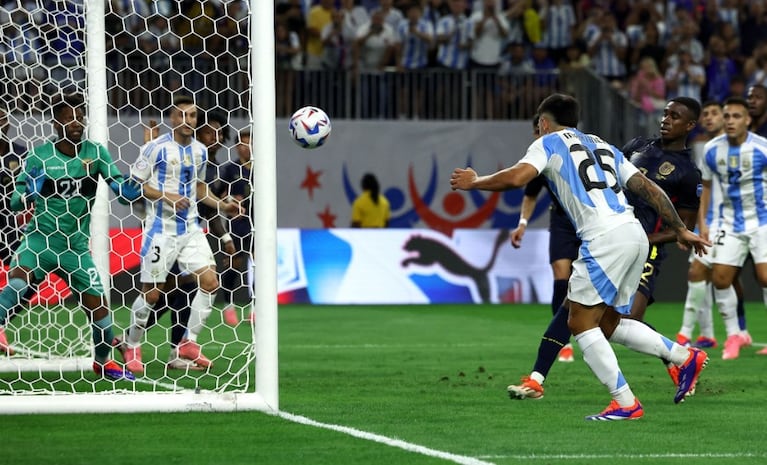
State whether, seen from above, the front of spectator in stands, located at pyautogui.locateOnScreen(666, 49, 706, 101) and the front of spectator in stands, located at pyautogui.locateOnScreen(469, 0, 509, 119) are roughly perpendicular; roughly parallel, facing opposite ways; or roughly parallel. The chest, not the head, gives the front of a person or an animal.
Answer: roughly parallel

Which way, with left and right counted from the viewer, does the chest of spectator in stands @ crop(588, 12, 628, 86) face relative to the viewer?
facing the viewer

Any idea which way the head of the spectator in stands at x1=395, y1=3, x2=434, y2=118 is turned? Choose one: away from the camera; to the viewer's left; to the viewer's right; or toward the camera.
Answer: toward the camera

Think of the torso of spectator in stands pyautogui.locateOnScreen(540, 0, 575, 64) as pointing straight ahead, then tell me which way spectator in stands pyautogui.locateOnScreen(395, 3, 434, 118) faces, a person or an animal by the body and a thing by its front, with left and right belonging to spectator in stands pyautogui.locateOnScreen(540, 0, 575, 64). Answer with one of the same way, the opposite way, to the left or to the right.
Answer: the same way

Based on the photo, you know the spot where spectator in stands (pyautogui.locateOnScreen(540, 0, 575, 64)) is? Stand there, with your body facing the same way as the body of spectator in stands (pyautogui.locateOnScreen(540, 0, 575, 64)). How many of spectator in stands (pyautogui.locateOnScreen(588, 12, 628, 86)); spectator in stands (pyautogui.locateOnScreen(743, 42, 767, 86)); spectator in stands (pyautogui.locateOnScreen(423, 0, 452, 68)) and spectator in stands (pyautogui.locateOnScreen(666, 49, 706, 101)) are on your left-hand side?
3

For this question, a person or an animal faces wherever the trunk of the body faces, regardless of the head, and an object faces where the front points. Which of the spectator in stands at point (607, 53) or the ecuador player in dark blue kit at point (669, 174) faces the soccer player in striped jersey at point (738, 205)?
the spectator in stands

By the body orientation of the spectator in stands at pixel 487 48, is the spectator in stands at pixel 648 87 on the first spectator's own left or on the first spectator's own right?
on the first spectator's own left

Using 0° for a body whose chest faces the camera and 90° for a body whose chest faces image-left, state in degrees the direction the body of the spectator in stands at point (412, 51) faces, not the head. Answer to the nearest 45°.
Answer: approximately 0°

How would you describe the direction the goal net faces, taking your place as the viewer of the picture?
facing to the right of the viewer

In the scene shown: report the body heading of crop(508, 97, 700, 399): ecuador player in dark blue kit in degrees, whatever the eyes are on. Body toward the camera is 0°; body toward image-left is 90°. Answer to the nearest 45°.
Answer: approximately 45°

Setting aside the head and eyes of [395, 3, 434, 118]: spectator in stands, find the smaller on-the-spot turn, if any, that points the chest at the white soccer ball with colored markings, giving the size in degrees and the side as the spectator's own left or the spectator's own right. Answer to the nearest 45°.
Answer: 0° — they already face it

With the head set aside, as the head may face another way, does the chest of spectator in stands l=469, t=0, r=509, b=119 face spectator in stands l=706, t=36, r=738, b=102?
no

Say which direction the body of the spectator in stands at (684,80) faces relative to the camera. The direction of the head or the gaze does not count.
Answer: toward the camera

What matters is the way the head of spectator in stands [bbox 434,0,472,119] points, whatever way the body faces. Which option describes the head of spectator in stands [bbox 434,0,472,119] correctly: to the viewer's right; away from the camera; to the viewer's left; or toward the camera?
toward the camera

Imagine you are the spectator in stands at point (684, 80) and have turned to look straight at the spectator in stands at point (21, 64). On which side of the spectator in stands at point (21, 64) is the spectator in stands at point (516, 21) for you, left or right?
right

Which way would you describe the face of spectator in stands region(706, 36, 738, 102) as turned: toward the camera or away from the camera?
toward the camera

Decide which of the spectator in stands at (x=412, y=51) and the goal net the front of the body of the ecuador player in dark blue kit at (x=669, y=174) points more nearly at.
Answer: the goal net

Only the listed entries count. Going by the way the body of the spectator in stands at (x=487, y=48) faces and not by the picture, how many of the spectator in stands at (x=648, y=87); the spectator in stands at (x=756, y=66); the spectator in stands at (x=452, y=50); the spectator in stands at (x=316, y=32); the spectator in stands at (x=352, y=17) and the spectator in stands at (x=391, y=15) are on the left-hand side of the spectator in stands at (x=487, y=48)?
2

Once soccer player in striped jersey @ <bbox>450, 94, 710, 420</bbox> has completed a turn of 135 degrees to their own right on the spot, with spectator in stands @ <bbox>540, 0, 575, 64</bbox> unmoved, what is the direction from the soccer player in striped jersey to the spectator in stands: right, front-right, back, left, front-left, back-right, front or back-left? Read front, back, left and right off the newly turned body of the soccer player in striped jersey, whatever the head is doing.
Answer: left

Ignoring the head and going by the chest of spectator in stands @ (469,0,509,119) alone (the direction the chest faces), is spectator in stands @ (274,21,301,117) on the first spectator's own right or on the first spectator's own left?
on the first spectator's own right
